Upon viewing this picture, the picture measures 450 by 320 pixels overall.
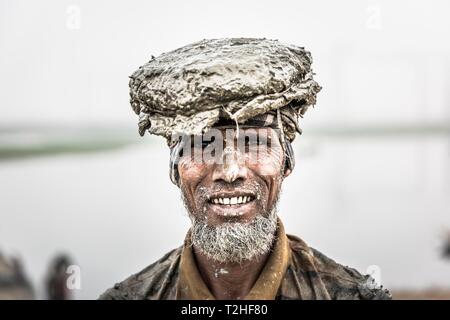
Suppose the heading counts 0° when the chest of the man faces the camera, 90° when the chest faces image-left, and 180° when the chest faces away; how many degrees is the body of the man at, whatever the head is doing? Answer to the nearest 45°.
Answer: approximately 0°
